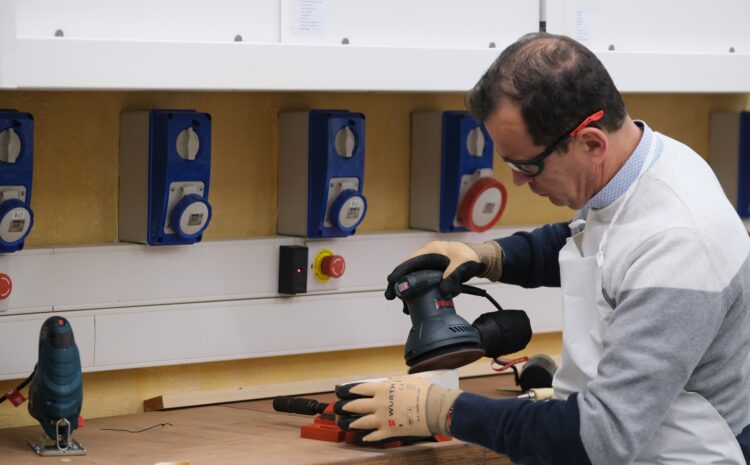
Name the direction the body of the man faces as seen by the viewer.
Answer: to the viewer's left

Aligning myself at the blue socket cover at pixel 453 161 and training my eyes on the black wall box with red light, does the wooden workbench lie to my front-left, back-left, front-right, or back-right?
front-left

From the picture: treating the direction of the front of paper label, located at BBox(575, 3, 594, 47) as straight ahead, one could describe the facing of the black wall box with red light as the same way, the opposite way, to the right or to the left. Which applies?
the same way

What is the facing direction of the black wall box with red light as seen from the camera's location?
facing the viewer

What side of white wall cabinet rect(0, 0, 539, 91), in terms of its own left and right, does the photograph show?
front

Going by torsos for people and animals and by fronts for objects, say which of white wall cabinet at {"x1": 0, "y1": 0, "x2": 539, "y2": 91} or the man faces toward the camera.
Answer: the white wall cabinet

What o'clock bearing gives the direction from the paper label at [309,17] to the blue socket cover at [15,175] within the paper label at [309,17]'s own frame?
The blue socket cover is roughly at 3 o'clock from the paper label.

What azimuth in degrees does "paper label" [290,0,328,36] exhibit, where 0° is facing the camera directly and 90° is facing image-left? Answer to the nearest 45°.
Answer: approximately 0°

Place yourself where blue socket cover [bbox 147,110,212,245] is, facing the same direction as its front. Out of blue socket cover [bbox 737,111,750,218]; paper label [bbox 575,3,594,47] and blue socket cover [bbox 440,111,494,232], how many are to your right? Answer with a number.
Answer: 0

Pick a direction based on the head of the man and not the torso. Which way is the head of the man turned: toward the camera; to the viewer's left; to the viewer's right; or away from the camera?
to the viewer's left

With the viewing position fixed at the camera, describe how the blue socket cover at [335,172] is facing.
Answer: facing the viewer and to the right of the viewer
